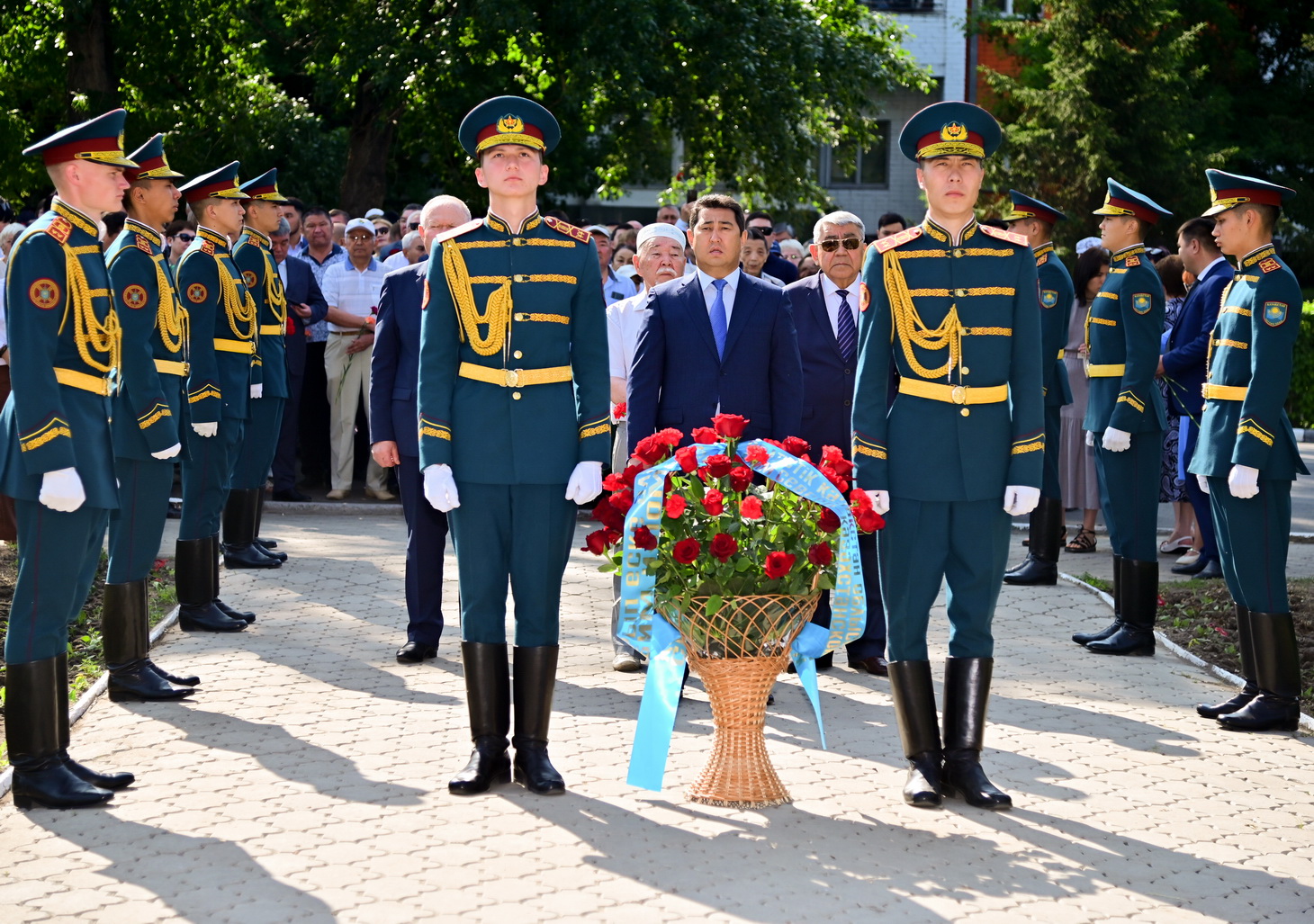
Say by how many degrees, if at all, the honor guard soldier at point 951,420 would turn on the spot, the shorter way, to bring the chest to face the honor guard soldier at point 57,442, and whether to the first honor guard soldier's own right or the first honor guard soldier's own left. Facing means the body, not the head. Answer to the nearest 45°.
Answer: approximately 90° to the first honor guard soldier's own right

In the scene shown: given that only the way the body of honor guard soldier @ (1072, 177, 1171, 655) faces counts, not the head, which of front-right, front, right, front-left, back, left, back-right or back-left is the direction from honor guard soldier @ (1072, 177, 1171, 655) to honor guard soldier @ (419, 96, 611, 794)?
front-left

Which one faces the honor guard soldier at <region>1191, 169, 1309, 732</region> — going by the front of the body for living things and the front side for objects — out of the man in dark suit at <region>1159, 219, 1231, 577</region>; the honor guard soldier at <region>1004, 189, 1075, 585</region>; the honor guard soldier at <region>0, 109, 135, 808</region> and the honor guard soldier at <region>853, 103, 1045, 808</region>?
the honor guard soldier at <region>0, 109, 135, 808</region>

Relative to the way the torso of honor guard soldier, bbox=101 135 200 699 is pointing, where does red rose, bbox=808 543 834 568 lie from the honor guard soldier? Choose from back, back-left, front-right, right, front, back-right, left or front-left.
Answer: front-right

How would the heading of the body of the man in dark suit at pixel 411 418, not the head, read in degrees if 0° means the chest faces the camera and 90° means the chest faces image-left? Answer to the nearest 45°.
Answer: approximately 0°

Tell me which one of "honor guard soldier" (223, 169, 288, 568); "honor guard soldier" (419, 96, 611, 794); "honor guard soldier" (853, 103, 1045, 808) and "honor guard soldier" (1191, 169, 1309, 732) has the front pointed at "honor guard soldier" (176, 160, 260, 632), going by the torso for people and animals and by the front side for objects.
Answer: "honor guard soldier" (1191, 169, 1309, 732)

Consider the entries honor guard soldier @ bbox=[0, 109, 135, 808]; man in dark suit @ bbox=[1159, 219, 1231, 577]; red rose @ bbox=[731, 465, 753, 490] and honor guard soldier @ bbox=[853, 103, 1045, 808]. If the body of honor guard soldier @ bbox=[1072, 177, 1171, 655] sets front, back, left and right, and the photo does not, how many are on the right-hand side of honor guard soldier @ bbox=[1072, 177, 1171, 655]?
1

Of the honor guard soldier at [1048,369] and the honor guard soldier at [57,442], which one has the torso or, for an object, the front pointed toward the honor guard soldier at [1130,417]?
the honor guard soldier at [57,442]

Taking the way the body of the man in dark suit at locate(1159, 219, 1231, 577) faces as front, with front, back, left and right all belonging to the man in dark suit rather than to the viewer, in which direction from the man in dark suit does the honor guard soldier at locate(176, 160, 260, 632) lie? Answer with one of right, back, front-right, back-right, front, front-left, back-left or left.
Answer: front-left

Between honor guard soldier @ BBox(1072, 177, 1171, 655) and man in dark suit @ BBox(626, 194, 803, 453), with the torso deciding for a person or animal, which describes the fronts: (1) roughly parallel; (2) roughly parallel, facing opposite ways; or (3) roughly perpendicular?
roughly perpendicular

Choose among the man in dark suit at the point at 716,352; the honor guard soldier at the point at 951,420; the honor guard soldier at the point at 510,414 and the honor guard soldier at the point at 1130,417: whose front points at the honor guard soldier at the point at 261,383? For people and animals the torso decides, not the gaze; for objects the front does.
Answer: the honor guard soldier at the point at 1130,417

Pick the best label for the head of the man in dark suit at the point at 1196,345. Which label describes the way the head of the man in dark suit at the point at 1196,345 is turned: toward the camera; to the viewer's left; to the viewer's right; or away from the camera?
to the viewer's left

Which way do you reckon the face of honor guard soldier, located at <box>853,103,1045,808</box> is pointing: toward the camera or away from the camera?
toward the camera

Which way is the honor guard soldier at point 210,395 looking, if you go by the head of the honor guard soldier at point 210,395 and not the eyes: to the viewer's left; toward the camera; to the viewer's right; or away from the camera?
to the viewer's right

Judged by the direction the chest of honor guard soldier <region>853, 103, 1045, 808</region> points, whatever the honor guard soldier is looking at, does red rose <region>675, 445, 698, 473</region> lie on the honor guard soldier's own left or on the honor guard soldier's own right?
on the honor guard soldier's own right

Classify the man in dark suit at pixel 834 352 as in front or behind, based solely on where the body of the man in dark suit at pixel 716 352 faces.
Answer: behind

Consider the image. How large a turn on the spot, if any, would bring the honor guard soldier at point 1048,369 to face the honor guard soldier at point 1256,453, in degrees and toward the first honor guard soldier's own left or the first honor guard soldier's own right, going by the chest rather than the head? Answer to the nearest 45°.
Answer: approximately 90° to the first honor guard soldier's own left

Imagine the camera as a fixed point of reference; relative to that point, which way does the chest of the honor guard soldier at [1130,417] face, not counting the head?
to the viewer's left

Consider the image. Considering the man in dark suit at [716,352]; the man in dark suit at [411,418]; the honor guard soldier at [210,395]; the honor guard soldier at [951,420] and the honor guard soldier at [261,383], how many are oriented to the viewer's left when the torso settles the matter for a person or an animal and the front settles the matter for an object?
0

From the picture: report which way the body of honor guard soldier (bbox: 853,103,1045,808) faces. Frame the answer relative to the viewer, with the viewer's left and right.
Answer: facing the viewer

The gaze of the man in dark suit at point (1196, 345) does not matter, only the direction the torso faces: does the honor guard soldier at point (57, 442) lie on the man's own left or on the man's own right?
on the man's own left
